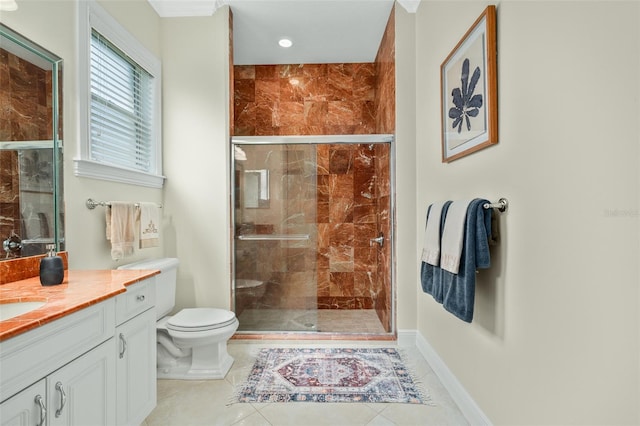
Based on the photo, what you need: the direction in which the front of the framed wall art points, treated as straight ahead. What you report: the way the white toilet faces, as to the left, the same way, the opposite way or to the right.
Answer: the opposite way

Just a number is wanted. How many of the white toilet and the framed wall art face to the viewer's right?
1

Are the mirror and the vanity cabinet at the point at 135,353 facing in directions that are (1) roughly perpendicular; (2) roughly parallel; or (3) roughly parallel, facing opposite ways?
roughly parallel

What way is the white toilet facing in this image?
to the viewer's right

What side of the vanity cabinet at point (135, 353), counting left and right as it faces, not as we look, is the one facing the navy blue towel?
front

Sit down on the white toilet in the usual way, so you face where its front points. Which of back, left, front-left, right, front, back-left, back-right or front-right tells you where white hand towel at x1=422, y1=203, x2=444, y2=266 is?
front-right

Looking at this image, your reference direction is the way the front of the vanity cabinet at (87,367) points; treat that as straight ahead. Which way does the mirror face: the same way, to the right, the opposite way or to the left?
the same way

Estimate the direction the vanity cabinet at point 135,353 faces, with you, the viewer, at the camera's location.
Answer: facing the viewer and to the right of the viewer

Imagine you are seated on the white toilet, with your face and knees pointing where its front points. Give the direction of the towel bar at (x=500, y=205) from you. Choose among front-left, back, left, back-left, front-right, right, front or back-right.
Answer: front-right

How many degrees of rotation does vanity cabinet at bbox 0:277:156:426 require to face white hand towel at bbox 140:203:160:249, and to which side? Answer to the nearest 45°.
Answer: approximately 135° to its left

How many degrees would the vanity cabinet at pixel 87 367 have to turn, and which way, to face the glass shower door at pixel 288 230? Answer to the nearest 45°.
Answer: approximately 90° to its left

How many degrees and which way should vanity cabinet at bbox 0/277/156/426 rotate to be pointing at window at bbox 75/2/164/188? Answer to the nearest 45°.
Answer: approximately 135° to its left

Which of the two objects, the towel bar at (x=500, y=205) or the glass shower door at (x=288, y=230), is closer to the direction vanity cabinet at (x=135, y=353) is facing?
the towel bar

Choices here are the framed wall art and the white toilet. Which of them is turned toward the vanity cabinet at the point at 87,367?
the framed wall art
